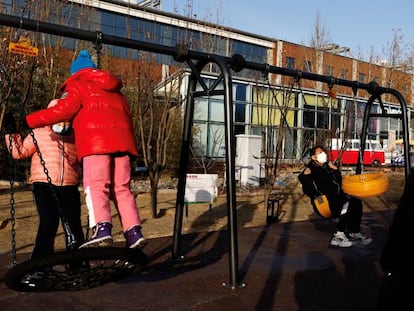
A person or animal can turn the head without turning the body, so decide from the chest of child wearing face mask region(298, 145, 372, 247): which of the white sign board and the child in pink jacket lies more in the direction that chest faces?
the child in pink jacket

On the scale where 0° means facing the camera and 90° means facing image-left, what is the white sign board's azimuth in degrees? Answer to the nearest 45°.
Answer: approximately 0°

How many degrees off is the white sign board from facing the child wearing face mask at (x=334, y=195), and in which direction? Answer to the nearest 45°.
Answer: approximately 45° to its left

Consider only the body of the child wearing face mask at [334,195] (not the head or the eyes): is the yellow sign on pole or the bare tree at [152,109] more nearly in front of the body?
the yellow sign on pole

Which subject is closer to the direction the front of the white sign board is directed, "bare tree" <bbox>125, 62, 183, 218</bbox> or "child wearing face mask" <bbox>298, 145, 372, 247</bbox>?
the child wearing face mask

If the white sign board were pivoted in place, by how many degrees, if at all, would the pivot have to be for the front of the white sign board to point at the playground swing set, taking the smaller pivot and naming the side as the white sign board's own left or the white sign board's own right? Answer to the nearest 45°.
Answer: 0° — it already faces it

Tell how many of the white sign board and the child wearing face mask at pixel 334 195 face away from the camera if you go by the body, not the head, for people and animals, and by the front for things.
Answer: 0
